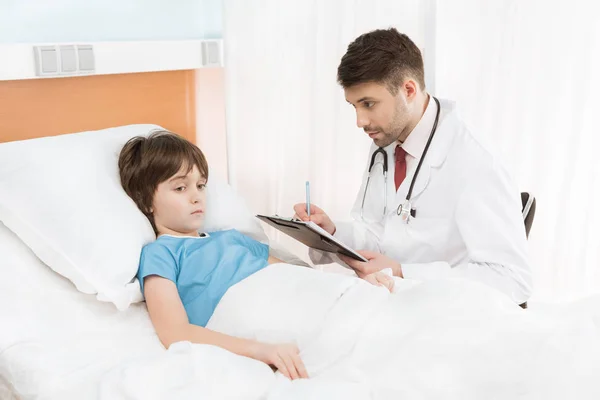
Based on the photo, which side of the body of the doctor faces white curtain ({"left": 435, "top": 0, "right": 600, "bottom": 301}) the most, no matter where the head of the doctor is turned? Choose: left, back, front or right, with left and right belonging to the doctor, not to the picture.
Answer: back

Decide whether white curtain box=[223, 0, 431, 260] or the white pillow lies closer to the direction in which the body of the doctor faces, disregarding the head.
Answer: the white pillow

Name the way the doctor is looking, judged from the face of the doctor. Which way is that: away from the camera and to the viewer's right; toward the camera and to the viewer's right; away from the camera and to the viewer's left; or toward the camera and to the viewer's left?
toward the camera and to the viewer's left

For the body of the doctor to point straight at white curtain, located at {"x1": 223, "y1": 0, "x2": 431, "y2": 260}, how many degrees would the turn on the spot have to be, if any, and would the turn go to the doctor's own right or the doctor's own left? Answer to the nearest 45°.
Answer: approximately 90° to the doctor's own right

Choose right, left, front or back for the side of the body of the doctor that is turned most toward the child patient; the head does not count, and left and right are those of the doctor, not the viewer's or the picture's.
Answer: front

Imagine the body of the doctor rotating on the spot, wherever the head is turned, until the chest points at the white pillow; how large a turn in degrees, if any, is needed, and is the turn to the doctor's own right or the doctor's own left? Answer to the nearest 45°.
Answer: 0° — they already face it

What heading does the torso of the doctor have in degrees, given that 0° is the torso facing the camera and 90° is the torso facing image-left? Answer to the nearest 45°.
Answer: approximately 45°
